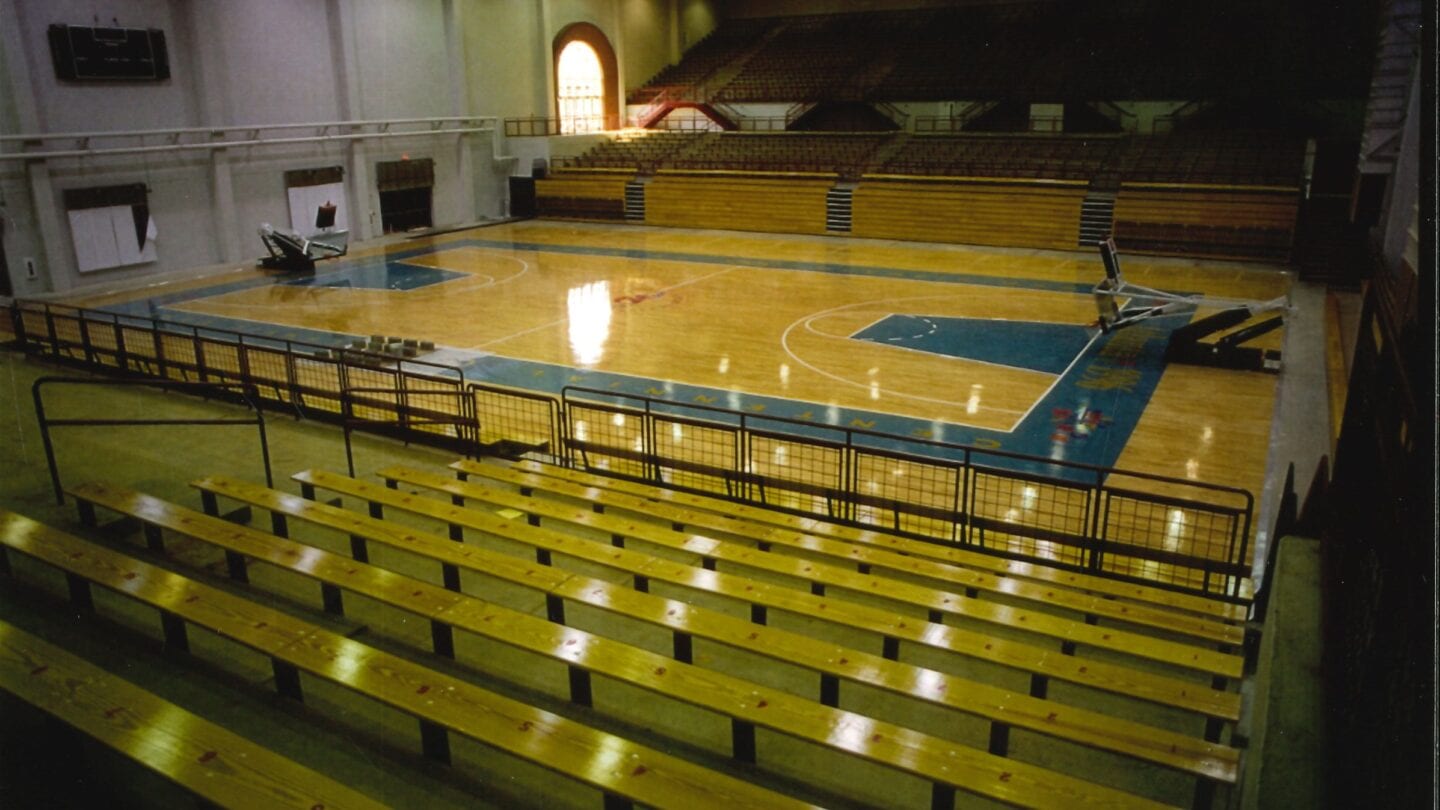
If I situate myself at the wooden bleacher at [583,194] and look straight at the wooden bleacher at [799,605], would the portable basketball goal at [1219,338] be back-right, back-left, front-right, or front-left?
front-left

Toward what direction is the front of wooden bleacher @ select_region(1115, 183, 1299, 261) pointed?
toward the camera

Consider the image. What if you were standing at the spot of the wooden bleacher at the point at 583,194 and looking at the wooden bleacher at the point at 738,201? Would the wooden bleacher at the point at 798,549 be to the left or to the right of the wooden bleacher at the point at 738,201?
right

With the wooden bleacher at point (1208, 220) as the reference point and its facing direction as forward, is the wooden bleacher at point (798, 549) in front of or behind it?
in front

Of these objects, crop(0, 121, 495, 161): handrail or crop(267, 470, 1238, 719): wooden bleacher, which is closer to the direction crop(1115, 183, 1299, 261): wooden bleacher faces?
the wooden bleacher

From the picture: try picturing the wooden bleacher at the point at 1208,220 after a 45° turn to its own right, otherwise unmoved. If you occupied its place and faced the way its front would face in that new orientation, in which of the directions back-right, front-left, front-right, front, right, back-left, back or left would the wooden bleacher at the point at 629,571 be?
front-left

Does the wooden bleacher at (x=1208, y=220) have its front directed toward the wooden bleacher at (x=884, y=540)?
yes

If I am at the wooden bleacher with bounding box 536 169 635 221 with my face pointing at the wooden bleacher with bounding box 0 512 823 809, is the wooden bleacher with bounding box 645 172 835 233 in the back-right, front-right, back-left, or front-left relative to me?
front-left

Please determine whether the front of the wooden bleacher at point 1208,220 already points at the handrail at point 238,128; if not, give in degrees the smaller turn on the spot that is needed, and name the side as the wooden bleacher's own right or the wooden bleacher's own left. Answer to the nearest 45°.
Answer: approximately 45° to the wooden bleacher's own right
